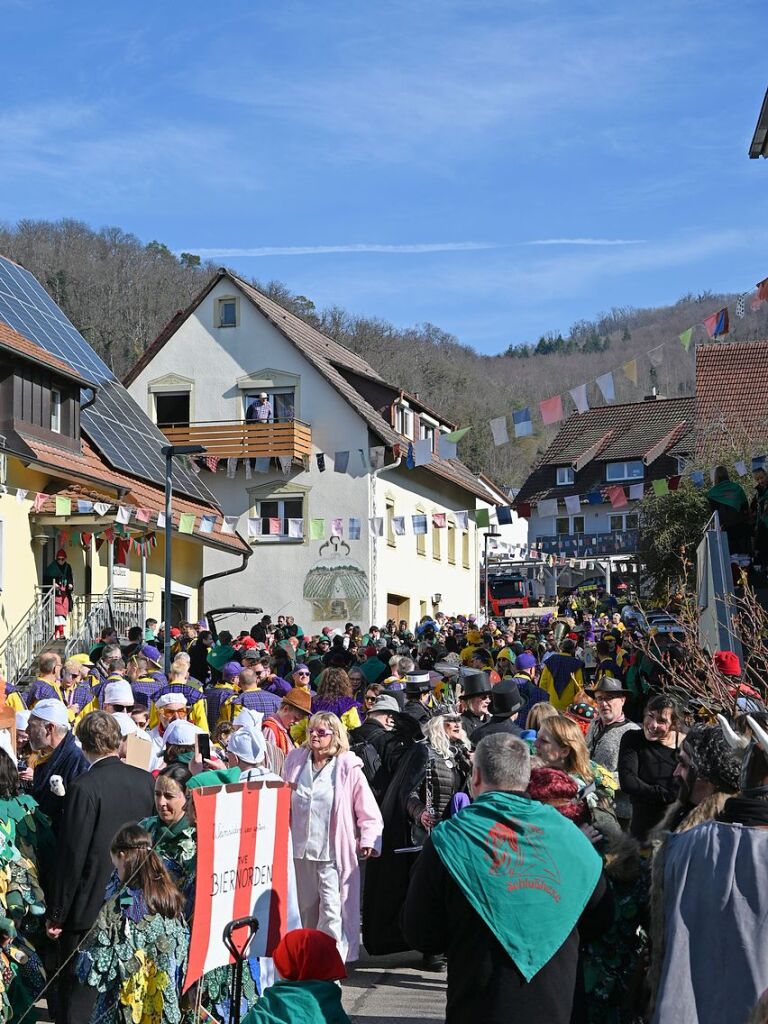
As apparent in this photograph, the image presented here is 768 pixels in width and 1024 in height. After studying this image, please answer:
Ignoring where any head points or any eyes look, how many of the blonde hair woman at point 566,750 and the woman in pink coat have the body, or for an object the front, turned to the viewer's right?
0

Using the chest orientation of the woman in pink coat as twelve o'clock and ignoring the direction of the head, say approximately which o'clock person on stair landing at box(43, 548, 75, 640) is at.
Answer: The person on stair landing is roughly at 4 o'clock from the woman in pink coat.

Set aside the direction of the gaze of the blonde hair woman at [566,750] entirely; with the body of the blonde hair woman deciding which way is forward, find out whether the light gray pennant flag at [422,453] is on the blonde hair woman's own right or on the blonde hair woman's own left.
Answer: on the blonde hair woman's own right

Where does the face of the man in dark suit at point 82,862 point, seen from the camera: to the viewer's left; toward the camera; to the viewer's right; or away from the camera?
away from the camera

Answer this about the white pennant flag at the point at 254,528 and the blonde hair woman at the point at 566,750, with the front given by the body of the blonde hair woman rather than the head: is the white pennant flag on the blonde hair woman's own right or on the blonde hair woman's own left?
on the blonde hair woman's own right

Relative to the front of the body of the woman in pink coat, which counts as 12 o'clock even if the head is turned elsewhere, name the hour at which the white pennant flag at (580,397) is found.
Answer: The white pennant flag is roughly at 5 o'clock from the woman in pink coat.

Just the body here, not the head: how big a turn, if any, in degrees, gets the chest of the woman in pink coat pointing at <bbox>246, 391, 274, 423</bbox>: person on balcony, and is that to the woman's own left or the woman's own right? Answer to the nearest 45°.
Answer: approximately 135° to the woman's own right

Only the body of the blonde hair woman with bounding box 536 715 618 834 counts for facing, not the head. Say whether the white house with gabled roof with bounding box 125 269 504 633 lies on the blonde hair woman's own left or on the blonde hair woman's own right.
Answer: on the blonde hair woman's own right

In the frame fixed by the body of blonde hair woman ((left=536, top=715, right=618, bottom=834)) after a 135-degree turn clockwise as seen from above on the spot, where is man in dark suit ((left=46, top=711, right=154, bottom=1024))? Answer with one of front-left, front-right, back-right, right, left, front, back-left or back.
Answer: back-left

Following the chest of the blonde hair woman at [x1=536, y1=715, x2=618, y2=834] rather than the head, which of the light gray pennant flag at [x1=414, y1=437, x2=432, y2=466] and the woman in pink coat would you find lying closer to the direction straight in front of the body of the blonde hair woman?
the woman in pink coat

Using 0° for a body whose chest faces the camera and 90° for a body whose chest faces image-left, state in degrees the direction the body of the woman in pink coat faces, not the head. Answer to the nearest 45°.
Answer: approximately 45°
